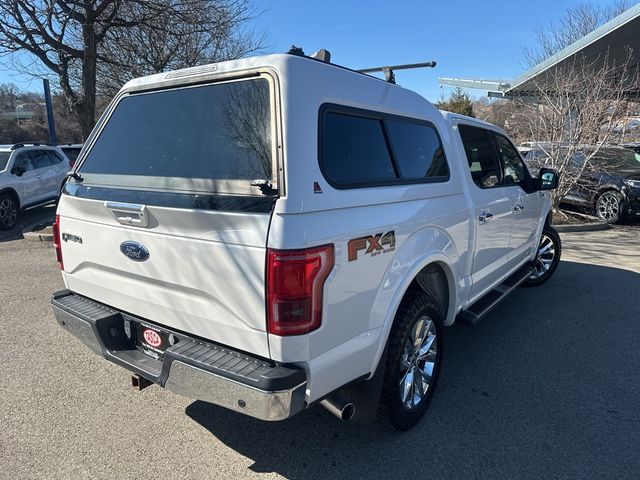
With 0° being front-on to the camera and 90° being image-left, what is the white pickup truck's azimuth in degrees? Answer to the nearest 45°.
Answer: approximately 225°

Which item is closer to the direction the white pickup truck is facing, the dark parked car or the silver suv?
the dark parked car

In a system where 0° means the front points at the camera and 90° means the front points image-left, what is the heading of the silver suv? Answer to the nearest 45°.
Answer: approximately 45°

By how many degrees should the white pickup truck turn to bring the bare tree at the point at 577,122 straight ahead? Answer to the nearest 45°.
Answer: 0° — it already faces it

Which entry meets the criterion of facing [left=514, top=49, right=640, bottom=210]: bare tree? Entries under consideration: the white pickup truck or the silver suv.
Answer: the white pickup truck

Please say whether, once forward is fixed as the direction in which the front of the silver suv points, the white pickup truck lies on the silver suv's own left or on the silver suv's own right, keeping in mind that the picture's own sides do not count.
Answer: on the silver suv's own left

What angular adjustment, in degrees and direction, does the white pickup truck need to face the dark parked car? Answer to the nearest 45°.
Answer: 0° — it already faces it

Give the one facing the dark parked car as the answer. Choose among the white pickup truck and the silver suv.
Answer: the white pickup truck
